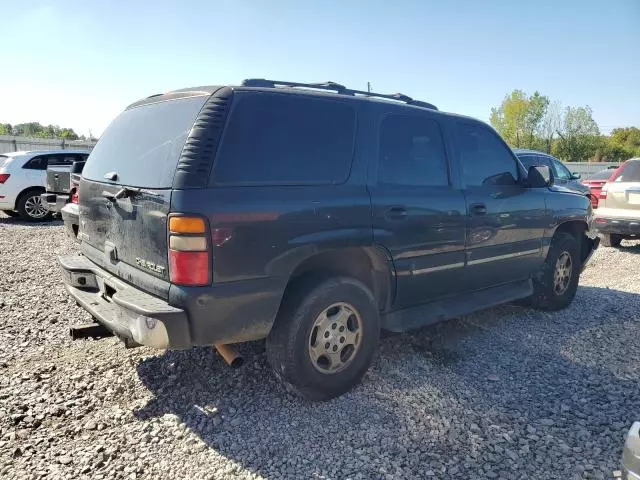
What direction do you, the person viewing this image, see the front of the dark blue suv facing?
facing away from the viewer and to the right of the viewer

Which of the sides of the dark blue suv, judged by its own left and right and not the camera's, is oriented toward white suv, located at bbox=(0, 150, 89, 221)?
left

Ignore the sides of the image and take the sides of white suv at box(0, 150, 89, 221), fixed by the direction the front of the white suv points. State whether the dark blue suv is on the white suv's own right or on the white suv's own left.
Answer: on the white suv's own right

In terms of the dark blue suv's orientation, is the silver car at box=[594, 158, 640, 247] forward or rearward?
forward

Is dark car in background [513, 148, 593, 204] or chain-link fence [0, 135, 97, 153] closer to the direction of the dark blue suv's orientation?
the dark car in background

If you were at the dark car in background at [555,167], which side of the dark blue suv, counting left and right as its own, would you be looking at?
front

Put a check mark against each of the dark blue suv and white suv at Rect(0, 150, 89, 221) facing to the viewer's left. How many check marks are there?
0

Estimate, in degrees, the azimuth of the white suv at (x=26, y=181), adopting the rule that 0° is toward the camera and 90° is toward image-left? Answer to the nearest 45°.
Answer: approximately 225°

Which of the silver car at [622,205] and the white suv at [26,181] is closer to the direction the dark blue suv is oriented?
the silver car

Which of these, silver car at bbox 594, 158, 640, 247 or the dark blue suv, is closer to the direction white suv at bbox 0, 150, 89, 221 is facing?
the silver car

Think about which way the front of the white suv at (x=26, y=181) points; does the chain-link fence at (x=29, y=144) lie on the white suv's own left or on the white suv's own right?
on the white suv's own left

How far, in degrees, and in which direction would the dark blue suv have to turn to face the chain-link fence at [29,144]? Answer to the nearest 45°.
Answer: approximately 90° to its left
